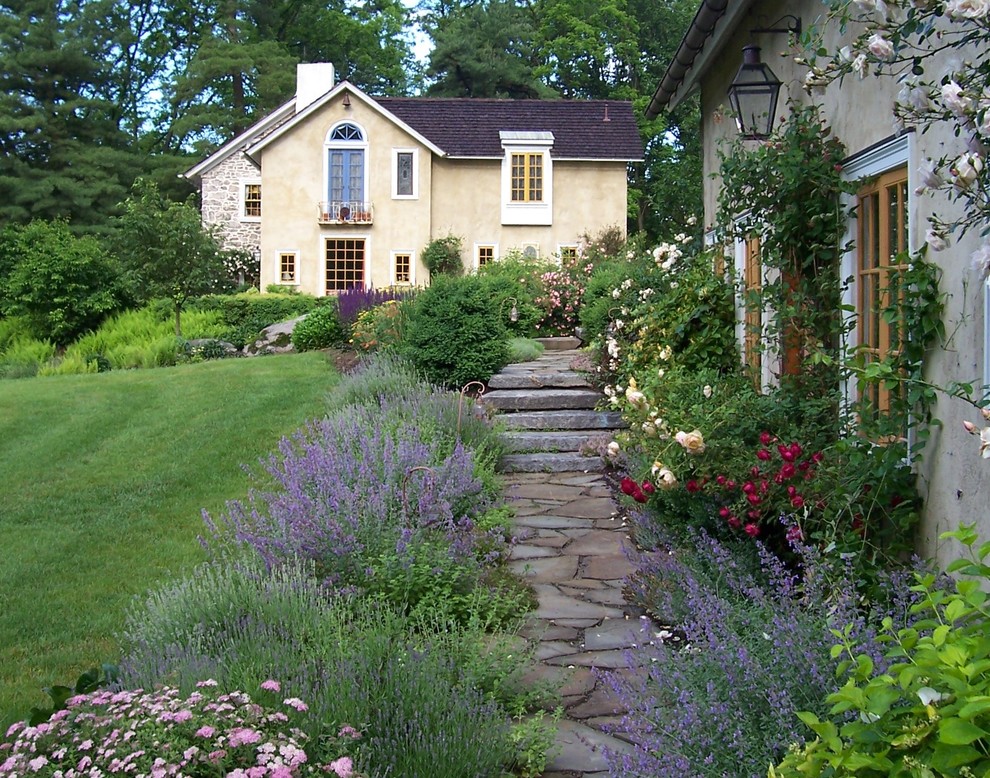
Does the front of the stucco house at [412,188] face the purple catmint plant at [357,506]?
yes

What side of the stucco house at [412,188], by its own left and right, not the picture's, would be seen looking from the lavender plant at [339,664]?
front

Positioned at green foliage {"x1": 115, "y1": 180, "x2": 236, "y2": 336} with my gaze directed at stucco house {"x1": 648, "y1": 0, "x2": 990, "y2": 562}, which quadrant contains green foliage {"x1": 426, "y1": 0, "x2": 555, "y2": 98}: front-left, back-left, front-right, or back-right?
back-left

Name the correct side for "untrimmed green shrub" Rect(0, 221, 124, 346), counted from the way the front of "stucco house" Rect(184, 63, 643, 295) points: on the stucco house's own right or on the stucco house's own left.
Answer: on the stucco house's own right

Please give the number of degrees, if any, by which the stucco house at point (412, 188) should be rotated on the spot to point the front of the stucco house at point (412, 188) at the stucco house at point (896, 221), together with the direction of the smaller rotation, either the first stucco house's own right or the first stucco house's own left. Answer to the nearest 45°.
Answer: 0° — it already faces it

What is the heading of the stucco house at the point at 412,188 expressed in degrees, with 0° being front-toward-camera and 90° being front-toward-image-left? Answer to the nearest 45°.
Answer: approximately 0°

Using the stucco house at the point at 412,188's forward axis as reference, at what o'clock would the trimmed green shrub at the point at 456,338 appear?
The trimmed green shrub is roughly at 12 o'clock from the stucco house.

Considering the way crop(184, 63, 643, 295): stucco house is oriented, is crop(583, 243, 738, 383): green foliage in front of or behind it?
in front

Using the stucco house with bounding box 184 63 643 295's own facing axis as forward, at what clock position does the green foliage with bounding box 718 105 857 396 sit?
The green foliage is roughly at 12 o'clock from the stucco house.

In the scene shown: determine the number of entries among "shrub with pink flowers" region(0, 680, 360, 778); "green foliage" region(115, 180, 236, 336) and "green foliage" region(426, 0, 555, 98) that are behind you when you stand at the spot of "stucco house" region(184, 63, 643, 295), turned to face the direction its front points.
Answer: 1

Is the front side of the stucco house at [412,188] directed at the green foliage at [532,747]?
yes
